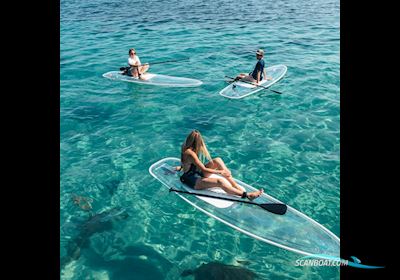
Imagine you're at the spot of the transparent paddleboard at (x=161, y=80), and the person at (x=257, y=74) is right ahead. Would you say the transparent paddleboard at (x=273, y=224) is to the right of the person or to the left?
right

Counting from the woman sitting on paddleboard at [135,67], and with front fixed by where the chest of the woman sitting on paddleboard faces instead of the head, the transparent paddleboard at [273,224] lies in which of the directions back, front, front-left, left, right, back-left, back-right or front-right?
front-right

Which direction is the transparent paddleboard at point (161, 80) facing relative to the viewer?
to the viewer's right

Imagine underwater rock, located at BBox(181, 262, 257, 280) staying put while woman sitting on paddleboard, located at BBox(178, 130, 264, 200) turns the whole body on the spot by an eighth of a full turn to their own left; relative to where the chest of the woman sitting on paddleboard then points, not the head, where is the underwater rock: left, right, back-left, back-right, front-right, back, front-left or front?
back-right

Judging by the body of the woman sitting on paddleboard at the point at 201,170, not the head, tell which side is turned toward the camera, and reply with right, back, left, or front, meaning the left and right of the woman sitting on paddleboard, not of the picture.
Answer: right

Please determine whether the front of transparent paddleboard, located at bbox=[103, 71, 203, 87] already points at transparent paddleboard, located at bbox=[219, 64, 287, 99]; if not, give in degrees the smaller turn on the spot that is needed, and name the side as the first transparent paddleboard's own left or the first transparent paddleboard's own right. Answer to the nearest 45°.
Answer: approximately 45° to the first transparent paddleboard's own right

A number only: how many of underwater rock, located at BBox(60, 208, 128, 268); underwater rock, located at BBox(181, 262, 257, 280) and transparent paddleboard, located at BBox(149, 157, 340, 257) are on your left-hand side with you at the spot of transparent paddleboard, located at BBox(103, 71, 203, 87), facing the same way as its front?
0

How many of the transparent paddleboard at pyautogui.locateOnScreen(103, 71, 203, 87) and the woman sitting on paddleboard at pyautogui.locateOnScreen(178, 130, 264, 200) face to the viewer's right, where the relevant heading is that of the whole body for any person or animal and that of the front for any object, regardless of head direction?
2

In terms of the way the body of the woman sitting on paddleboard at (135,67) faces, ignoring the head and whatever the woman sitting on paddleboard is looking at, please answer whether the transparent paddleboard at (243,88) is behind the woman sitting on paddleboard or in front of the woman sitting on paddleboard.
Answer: in front

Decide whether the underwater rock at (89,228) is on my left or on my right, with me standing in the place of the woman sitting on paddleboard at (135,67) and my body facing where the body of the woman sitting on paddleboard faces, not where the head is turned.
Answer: on my right

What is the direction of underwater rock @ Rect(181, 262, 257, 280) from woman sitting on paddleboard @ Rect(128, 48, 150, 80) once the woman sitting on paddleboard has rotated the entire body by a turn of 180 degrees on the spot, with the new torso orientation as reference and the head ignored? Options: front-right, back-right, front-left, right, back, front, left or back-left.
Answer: back-left

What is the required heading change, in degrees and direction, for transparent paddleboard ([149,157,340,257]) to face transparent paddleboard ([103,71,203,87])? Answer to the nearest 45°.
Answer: approximately 135° to its left

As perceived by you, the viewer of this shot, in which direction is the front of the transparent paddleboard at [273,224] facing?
facing the viewer and to the right of the viewer

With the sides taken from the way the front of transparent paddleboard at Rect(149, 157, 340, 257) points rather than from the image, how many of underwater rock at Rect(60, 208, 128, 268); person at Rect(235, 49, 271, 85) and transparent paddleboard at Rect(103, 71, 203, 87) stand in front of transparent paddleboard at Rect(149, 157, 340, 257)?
0
